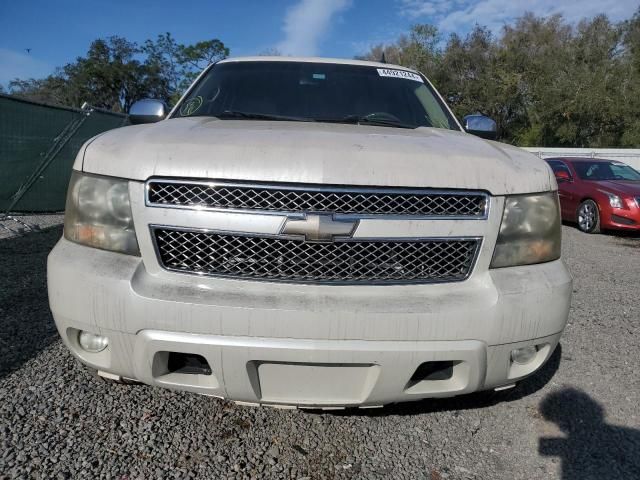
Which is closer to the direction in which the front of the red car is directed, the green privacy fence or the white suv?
the white suv

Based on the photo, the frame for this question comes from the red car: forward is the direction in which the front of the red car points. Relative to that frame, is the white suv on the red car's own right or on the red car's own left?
on the red car's own right

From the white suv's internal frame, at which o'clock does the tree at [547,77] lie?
The tree is roughly at 7 o'clock from the white suv.

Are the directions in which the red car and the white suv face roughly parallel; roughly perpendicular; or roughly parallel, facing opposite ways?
roughly parallel

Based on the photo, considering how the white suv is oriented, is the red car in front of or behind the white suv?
behind

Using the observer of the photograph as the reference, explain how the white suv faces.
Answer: facing the viewer

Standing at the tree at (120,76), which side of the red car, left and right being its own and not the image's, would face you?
back

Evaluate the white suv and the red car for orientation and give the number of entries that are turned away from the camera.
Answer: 0

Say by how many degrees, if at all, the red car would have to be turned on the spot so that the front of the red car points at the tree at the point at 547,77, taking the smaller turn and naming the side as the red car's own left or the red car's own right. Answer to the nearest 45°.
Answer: approximately 135° to the red car's own left

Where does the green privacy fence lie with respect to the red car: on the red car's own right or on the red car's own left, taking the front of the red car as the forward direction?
on the red car's own right

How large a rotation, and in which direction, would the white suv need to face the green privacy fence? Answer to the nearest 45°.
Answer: approximately 135° to its right

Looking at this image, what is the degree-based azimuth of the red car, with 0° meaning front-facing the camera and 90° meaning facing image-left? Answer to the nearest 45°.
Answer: approximately 315°

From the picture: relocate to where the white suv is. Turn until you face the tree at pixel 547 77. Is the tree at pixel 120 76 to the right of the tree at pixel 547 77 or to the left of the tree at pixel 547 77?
left
